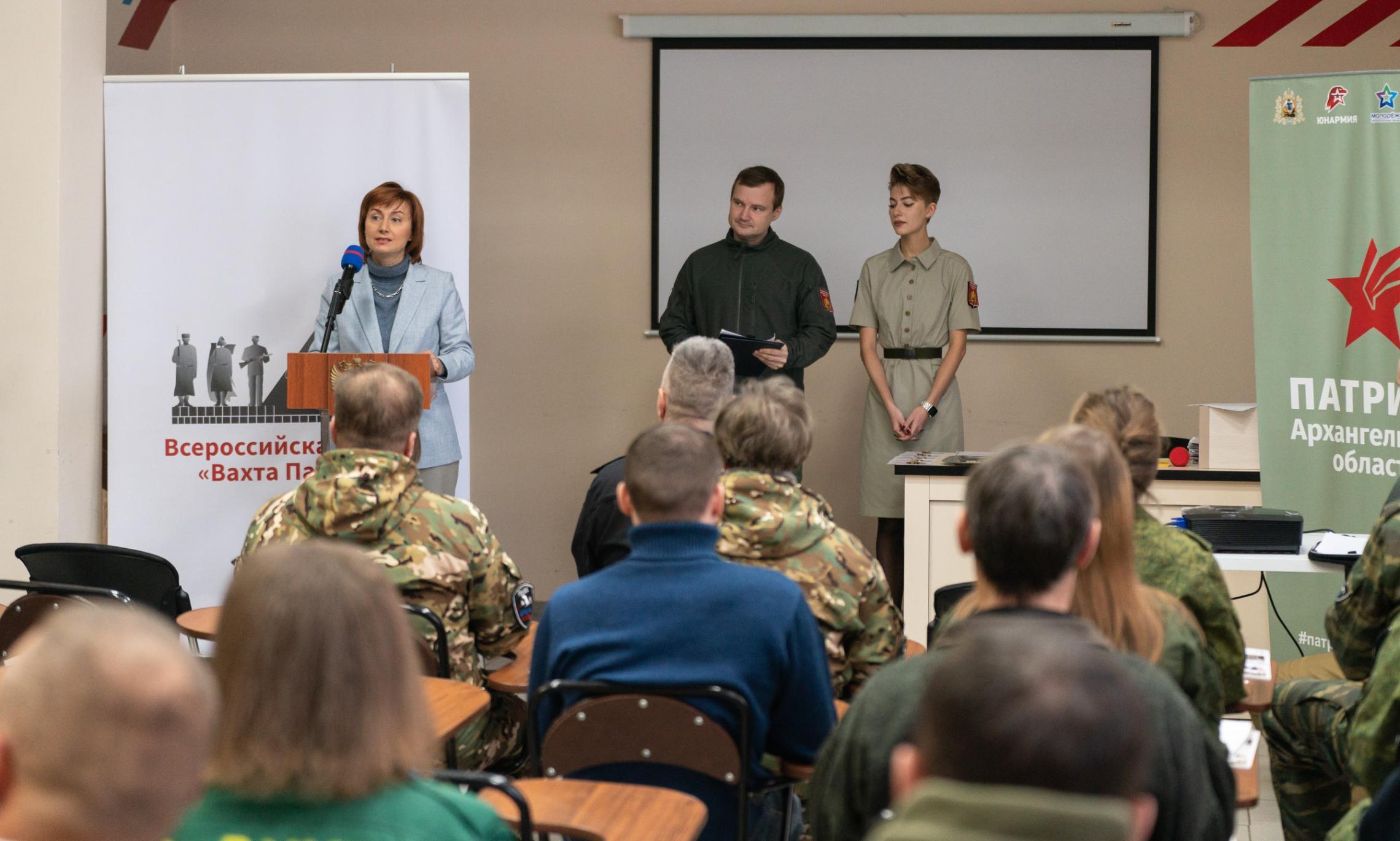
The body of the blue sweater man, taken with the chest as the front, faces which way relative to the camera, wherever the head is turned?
away from the camera

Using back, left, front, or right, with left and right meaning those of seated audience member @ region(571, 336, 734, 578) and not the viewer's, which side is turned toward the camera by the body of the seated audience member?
back

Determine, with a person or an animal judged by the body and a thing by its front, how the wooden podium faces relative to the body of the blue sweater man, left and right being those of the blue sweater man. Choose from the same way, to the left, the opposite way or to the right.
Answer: the opposite way

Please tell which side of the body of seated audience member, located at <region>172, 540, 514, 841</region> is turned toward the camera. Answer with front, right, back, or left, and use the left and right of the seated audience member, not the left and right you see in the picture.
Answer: back

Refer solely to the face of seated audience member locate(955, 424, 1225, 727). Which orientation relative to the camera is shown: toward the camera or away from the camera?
away from the camera

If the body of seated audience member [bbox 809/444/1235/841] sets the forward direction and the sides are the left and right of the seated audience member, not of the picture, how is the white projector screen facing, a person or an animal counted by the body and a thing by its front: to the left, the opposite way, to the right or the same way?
the opposite way

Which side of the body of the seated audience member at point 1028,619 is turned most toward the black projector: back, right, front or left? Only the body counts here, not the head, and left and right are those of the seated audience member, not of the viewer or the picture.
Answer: front

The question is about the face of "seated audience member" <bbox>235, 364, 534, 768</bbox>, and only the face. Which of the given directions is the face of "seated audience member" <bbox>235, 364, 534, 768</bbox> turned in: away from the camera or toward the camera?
away from the camera

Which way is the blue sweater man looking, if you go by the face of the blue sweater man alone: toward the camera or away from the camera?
away from the camera

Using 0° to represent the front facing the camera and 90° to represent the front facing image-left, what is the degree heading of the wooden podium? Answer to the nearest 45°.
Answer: approximately 0°

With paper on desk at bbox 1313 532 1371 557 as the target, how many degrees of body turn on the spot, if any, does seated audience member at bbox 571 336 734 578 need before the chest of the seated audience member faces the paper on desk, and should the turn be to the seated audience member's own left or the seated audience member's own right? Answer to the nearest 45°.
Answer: approximately 90° to the seated audience member's own right

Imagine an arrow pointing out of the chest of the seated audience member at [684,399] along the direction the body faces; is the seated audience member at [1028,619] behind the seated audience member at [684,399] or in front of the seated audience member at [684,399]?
behind

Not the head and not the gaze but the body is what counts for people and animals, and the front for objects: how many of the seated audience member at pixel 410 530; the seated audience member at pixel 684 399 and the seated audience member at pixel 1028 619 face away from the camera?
3

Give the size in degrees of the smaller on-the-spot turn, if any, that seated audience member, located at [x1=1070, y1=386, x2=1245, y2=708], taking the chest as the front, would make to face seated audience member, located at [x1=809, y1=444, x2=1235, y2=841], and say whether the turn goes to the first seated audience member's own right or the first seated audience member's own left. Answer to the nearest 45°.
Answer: approximately 135° to the first seated audience member's own left

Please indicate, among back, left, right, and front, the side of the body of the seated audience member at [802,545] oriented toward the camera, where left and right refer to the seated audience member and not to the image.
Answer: back
